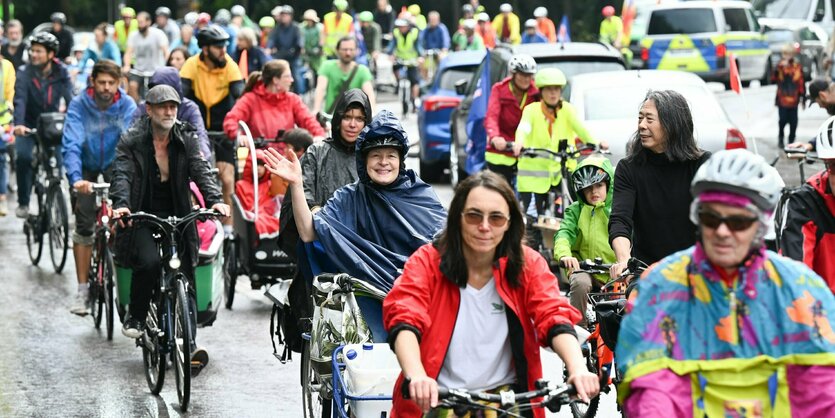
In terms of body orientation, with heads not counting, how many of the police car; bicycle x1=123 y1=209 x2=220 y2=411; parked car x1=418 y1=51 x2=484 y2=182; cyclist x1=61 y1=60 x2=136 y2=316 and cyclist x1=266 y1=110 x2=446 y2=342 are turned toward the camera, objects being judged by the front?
3

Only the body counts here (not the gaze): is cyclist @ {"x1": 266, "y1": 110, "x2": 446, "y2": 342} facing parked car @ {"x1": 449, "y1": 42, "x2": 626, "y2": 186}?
no

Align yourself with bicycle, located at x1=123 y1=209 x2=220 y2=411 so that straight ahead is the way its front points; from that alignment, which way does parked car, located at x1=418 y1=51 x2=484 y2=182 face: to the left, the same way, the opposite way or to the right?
the opposite way

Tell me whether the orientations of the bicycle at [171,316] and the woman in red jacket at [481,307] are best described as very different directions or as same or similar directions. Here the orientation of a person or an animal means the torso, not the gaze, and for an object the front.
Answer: same or similar directions

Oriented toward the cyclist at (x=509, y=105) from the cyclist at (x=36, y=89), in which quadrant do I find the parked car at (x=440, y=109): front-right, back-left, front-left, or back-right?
front-left

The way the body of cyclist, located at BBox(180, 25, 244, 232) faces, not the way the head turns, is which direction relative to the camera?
toward the camera

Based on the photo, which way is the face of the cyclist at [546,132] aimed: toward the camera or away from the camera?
toward the camera

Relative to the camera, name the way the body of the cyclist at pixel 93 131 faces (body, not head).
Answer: toward the camera

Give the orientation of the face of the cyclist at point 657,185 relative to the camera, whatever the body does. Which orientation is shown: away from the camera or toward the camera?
toward the camera

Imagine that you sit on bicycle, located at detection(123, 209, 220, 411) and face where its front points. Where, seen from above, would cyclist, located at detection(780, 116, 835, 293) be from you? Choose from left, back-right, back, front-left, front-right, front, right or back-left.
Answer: front-left

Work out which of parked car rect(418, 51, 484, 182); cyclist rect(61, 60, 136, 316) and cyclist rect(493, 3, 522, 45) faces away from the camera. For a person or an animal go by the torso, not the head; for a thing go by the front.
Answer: the parked car

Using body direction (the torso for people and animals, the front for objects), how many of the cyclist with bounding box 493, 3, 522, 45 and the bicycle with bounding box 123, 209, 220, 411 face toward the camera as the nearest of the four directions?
2

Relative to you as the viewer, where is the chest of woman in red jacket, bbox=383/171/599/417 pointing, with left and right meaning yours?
facing the viewer

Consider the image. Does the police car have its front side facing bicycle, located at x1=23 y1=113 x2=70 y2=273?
no

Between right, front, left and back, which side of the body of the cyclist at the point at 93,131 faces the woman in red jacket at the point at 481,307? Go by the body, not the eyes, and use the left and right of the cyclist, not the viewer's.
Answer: front

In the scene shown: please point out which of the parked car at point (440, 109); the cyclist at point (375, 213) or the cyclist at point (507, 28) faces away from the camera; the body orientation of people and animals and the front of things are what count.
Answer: the parked car

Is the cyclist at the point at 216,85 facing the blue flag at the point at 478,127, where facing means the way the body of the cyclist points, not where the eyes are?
no

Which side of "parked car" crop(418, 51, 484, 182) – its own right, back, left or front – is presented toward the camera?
back

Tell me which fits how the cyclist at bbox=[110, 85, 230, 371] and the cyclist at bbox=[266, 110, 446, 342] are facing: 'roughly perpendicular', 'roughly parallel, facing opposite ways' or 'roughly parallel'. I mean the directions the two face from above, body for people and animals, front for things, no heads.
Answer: roughly parallel

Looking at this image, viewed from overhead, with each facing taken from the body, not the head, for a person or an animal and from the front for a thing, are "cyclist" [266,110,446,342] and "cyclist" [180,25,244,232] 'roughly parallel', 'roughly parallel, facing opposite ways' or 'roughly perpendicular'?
roughly parallel
